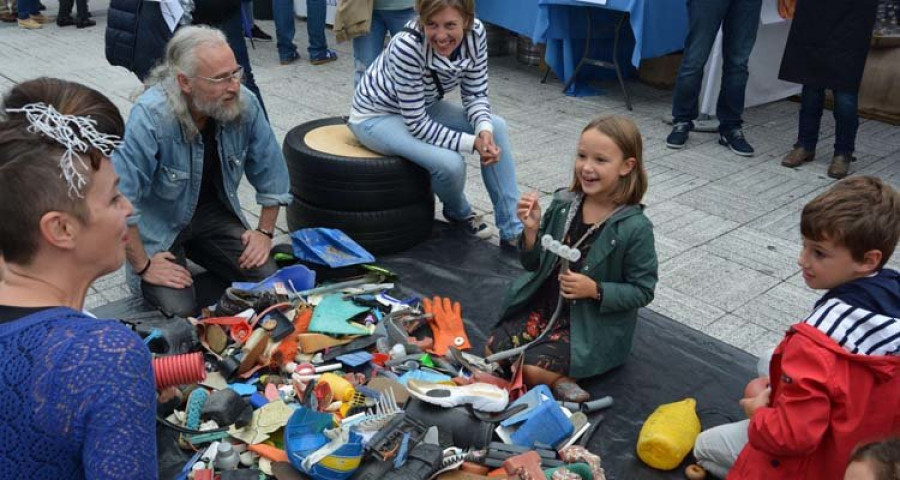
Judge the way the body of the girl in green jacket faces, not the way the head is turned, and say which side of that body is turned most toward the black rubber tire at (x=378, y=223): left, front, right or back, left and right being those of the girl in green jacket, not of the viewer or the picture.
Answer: right

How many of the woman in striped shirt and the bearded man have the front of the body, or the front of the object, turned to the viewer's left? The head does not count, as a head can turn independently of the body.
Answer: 0

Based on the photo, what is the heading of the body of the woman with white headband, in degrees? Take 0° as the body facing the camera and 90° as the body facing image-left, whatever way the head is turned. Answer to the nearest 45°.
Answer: approximately 225°

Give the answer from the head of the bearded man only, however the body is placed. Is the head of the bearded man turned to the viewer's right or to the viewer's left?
to the viewer's right

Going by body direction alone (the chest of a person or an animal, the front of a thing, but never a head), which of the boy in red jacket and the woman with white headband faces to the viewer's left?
the boy in red jacket

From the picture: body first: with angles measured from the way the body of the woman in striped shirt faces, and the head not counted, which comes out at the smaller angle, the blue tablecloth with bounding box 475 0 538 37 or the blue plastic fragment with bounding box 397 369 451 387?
the blue plastic fragment

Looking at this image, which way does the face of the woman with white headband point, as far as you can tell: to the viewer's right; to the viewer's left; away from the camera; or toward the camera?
to the viewer's right

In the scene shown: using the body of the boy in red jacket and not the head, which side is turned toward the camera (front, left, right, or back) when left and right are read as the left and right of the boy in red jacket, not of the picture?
left

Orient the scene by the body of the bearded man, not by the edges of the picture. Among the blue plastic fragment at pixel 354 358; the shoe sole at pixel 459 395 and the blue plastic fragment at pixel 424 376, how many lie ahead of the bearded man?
3

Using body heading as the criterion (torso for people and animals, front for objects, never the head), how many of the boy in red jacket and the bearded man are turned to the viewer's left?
1

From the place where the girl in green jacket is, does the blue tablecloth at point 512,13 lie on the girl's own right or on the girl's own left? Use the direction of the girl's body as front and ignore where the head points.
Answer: on the girl's own right
